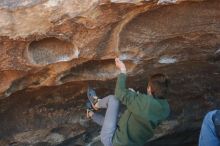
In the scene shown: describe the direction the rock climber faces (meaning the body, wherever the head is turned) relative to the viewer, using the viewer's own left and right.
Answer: facing away from the viewer and to the left of the viewer

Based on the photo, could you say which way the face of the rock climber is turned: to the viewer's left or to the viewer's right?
to the viewer's left
